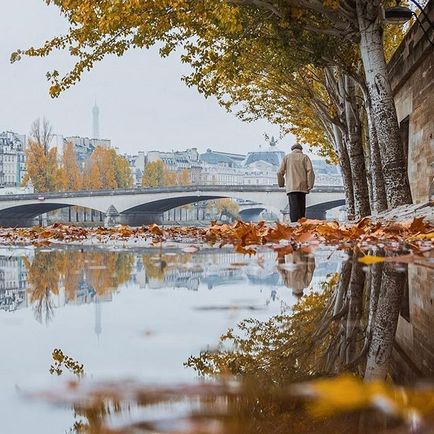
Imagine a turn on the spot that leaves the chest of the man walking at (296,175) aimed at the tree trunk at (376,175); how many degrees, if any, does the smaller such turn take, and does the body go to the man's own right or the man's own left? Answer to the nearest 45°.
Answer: approximately 90° to the man's own right

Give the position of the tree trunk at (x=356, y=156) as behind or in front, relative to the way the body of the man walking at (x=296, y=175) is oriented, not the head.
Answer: in front

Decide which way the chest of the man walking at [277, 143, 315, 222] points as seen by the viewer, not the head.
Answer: away from the camera

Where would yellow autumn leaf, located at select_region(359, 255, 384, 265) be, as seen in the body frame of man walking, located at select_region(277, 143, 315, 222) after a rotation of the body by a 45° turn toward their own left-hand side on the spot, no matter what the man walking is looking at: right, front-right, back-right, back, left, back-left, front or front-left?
back-left
